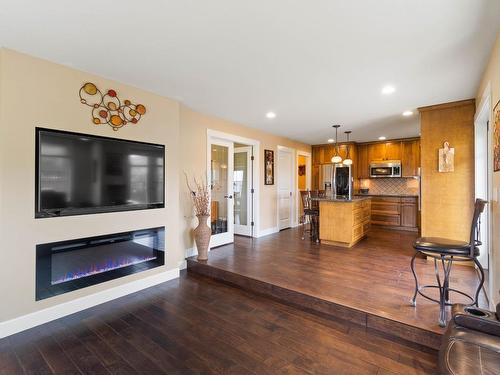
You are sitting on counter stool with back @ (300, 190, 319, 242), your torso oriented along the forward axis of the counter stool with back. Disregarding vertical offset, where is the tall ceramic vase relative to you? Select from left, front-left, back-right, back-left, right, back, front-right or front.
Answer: back-right

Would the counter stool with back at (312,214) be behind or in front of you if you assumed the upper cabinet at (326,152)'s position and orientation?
in front

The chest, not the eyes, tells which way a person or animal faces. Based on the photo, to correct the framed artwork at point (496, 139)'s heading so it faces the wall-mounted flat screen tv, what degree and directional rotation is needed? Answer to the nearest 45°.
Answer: approximately 45° to its left

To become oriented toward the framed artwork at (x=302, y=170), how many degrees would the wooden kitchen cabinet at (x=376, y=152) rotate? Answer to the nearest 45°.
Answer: approximately 90° to its right

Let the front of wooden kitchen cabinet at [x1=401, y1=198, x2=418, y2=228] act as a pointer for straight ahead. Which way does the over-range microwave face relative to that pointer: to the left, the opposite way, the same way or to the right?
the same way

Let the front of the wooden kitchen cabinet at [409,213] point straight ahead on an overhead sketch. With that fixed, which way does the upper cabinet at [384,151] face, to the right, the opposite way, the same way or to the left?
the same way

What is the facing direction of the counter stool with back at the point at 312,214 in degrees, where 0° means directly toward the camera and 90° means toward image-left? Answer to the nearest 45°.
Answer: approximately 270°

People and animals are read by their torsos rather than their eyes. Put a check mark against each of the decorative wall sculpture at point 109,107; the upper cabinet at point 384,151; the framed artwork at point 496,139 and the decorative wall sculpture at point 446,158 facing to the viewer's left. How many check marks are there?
1

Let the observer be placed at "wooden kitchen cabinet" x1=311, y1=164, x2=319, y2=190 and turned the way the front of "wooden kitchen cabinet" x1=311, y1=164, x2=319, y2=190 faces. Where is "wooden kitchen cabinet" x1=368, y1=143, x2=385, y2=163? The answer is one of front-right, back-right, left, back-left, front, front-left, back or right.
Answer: left

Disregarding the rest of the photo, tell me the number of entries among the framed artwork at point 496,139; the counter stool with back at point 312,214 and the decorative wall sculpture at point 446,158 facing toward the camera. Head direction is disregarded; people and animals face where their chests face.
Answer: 1

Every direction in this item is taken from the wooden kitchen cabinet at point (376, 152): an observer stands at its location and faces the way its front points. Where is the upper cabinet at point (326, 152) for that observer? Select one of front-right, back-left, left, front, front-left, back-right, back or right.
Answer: right

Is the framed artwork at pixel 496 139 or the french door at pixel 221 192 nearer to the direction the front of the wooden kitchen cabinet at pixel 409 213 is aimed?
the framed artwork

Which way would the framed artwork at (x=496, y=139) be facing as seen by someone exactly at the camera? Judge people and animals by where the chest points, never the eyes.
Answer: facing to the left of the viewer

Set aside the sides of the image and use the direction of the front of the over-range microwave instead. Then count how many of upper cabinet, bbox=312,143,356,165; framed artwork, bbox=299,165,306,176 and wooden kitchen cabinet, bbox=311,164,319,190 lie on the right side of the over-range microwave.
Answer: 3

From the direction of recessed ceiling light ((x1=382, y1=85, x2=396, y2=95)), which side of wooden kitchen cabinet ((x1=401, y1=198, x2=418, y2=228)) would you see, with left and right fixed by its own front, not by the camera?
front

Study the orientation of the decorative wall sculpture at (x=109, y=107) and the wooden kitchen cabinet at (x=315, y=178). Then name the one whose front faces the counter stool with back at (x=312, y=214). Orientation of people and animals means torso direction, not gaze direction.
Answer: the wooden kitchen cabinet

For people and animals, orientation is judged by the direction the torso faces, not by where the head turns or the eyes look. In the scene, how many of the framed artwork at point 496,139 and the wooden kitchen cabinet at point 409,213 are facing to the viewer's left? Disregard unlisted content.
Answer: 1

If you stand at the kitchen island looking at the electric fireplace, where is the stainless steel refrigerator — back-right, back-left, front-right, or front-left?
back-right

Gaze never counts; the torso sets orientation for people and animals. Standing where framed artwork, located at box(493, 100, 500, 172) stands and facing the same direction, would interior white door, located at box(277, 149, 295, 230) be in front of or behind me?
in front

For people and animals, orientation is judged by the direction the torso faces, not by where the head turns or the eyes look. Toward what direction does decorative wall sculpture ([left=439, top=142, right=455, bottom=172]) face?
toward the camera

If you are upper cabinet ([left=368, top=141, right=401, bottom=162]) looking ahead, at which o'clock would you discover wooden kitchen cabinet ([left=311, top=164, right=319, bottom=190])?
The wooden kitchen cabinet is roughly at 3 o'clock from the upper cabinet.

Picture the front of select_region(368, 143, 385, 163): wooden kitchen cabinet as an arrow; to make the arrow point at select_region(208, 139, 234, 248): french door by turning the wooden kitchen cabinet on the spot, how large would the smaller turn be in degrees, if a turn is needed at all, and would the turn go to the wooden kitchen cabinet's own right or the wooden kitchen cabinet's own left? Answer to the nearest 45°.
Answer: approximately 45° to the wooden kitchen cabinet's own right

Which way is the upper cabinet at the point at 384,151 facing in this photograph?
toward the camera
